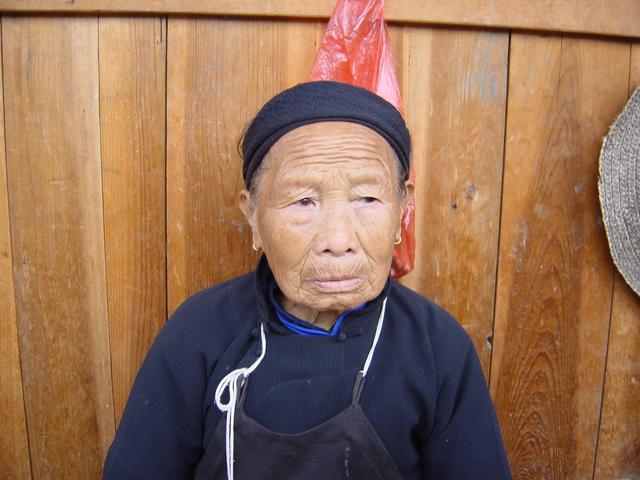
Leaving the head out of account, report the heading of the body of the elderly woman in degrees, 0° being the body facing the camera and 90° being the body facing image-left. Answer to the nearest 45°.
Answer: approximately 0°

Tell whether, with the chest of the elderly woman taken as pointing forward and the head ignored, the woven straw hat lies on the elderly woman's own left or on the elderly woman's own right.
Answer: on the elderly woman's own left
